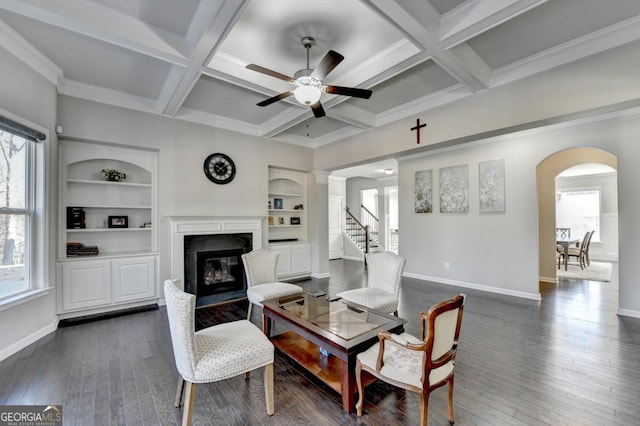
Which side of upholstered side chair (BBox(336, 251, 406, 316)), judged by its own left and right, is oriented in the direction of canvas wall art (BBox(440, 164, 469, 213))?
back

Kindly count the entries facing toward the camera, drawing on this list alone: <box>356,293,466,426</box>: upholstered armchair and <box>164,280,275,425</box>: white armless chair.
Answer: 0

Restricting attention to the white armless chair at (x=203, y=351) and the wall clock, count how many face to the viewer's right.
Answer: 1

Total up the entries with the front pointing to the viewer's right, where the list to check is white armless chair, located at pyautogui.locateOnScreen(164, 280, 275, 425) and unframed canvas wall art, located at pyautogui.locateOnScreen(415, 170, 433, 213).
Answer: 1

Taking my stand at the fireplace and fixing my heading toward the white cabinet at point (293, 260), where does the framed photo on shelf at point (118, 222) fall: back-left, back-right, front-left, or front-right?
back-left

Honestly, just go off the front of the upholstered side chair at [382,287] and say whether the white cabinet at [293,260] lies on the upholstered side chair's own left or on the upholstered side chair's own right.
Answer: on the upholstered side chair's own right

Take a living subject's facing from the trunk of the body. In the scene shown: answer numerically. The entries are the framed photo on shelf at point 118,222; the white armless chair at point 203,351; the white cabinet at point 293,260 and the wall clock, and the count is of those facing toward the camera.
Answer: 3

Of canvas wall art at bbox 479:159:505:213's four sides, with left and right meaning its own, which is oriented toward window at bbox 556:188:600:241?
back

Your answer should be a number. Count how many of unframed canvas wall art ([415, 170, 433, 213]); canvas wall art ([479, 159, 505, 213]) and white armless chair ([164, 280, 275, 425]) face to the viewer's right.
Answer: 1

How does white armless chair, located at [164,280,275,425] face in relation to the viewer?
to the viewer's right

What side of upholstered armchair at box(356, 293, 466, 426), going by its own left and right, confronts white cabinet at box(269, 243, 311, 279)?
front
